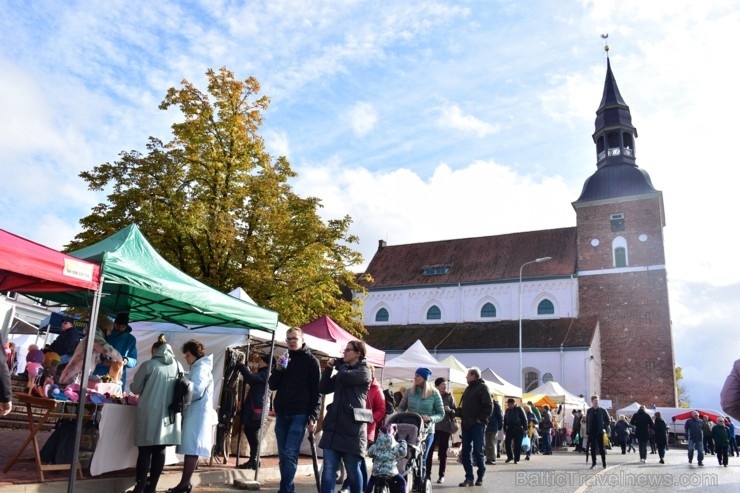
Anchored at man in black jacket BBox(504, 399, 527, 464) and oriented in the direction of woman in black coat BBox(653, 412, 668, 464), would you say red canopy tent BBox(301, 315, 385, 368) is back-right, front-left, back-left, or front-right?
back-right

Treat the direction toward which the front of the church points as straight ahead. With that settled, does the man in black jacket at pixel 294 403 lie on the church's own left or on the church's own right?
on the church's own right

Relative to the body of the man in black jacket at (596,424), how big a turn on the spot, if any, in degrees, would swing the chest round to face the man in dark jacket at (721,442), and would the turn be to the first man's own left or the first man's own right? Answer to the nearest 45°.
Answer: approximately 135° to the first man's own left

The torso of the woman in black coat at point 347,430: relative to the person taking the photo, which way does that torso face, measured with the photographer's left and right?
facing the viewer and to the left of the viewer

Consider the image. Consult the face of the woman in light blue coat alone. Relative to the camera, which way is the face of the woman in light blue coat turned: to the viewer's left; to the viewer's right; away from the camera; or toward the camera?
to the viewer's left

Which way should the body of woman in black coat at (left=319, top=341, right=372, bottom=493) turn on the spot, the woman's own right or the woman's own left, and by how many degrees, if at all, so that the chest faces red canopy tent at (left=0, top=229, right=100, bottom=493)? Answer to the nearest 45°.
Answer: approximately 45° to the woman's own right

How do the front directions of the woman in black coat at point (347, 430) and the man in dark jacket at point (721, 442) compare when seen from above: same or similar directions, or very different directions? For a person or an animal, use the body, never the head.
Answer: same or similar directions

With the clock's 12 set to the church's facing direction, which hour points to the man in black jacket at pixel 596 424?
The man in black jacket is roughly at 3 o'clock from the church.

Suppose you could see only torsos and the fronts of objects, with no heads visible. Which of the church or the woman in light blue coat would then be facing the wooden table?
the woman in light blue coat

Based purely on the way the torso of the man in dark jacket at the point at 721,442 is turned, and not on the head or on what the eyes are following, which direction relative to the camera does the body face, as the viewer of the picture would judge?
toward the camera

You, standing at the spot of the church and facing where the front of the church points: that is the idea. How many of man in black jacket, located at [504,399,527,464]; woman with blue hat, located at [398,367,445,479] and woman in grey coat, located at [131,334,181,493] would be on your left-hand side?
0

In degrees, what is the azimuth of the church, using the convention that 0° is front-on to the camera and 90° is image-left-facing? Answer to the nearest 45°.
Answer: approximately 270°

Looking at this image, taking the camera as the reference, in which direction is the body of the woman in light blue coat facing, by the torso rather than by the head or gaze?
to the viewer's left

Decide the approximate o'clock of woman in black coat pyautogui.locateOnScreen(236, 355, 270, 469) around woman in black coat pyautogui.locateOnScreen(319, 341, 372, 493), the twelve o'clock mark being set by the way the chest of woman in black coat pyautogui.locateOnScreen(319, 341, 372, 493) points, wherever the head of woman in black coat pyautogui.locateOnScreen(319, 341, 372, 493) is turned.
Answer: woman in black coat pyautogui.locateOnScreen(236, 355, 270, 469) is roughly at 4 o'clock from woman in black coat pyautogui.locateOnScreen(319, 341, 372, 493).

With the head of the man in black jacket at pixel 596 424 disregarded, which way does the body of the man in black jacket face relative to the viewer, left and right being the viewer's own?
facing the viewer

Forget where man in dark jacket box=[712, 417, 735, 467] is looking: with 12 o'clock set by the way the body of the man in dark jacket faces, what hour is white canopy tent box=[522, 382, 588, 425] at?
The white canopy tent is roughly at 5 o'clock from the man in dark jacket.

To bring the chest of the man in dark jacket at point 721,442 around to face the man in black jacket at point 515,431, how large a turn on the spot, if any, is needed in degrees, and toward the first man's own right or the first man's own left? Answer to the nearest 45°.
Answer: approximately 45° to the first man's own right

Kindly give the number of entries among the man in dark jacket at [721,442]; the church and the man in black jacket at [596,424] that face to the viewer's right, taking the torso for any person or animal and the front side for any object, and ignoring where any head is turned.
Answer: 1

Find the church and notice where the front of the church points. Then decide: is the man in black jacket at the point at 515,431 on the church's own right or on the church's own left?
on the church's own right

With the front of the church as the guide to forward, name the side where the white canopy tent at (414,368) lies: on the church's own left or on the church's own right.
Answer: on the church's own right
